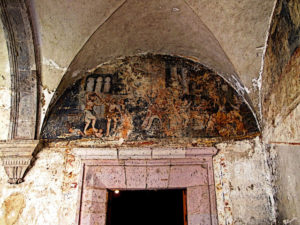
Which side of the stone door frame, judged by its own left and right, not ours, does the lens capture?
front
